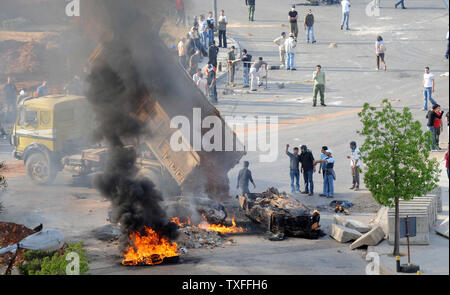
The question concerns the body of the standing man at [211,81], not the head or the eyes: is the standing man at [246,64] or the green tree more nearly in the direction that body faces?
the green tree

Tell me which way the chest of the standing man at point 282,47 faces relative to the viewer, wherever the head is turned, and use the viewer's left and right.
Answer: facing the viewer and to the right of the viewer

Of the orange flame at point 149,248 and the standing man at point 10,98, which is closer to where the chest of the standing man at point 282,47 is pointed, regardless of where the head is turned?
the orange flame

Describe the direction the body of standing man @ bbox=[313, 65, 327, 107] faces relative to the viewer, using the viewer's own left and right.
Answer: facing the viewer

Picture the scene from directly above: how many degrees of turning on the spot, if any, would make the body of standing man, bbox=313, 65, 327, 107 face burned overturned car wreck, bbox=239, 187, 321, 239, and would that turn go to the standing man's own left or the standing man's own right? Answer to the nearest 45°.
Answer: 0° — they already face it

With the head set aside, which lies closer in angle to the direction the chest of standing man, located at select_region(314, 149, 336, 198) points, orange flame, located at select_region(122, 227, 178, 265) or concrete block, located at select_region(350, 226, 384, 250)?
the orange flame

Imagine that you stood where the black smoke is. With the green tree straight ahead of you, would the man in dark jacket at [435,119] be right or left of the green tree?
left

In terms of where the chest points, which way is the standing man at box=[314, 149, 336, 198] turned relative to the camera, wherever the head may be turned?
to the viewer's left

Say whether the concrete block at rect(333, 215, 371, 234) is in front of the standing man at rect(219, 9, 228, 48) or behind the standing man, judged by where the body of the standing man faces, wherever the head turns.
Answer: in front

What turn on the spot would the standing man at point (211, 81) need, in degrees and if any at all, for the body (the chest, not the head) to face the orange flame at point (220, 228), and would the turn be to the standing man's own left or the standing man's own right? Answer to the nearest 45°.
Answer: approximately 45° to the standing man's own left

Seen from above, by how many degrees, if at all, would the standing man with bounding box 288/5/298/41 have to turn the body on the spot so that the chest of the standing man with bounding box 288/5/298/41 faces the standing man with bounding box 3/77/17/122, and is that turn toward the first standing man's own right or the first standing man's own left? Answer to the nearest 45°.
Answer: approximately 45° to the first standing man's own right

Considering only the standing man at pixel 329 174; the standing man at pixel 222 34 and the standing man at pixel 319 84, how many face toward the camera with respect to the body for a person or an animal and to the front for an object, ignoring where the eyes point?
2

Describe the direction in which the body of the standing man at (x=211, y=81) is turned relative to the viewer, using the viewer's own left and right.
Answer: facing the viewer and to the left of the viewer
